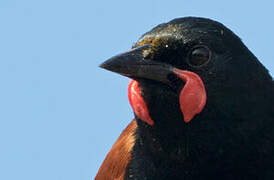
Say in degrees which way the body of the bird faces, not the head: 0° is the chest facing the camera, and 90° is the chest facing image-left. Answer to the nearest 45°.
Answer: approximately 45°
